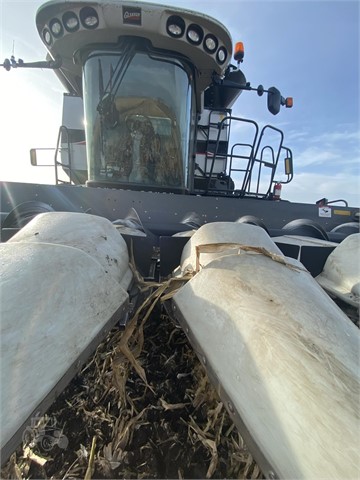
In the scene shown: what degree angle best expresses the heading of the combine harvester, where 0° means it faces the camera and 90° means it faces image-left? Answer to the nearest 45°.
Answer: approximately 0°
